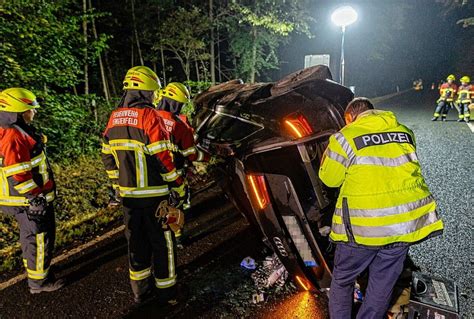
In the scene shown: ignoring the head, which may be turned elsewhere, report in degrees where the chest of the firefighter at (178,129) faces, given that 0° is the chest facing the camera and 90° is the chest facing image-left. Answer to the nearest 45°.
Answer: approximately 225°

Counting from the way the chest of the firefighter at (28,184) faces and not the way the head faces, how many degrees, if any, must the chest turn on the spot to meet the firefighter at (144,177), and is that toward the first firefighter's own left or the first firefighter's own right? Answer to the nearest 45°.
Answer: approximately 45° to the first firefighter's own right

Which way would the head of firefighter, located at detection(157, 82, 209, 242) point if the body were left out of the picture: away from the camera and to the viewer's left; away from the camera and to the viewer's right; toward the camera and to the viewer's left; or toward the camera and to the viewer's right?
away from the camera and to the viewer's right

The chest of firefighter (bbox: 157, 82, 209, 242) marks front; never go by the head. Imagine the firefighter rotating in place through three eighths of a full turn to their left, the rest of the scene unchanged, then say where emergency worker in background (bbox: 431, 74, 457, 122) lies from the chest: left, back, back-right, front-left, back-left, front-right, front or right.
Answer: back-right

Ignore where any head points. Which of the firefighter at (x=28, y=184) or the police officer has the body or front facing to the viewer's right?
the firefighter

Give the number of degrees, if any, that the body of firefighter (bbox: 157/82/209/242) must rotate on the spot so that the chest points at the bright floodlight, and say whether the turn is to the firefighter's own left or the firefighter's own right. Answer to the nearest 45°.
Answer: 0° — they already face it

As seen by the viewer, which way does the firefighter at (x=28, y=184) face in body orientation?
to the viewer's right

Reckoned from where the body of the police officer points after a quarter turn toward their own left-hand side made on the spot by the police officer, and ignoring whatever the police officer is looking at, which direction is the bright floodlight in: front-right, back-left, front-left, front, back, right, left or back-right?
back-right

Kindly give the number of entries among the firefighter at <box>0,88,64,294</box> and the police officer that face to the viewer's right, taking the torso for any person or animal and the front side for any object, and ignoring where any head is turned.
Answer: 1

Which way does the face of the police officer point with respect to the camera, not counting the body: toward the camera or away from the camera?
away from the camera

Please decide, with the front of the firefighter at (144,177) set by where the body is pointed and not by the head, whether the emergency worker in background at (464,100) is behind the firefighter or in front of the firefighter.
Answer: in front

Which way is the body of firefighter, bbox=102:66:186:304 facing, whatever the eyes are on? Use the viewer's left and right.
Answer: facing away from the viewer and to the right of the viewer
